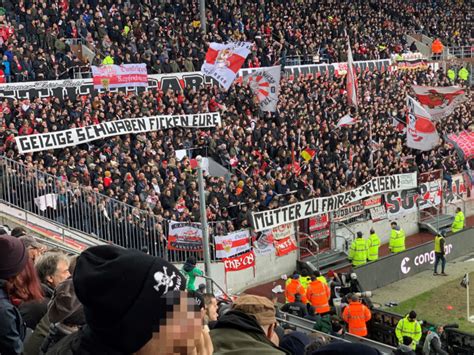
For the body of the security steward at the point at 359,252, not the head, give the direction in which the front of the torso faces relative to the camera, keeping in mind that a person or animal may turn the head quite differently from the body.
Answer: away from the camera

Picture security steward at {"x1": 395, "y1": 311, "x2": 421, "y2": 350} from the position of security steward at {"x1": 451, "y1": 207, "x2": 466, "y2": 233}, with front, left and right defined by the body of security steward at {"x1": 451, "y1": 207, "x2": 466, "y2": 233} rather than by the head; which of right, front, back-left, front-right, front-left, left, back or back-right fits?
back-left

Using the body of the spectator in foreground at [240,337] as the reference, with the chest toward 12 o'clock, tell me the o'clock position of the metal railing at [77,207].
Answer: The metal railing is roughly at 10 o'clock from the spectator in foreground.

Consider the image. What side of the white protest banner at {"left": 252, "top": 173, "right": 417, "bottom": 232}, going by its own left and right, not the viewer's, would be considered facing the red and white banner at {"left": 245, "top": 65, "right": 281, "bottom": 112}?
back

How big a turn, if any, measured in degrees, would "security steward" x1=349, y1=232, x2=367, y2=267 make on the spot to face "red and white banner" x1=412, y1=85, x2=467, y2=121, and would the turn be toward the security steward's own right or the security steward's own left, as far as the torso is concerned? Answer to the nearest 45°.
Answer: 0° — they already face it

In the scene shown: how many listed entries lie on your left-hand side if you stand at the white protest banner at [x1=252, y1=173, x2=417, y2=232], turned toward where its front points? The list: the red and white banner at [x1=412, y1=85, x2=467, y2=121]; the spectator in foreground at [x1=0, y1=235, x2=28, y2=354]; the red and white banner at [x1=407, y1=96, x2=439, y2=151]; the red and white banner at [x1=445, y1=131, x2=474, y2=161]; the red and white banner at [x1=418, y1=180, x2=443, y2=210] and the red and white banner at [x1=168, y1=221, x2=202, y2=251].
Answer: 4

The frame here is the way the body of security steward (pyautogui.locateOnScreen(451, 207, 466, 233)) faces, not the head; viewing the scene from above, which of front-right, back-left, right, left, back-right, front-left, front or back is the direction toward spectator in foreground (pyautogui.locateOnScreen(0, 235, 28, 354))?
back-left

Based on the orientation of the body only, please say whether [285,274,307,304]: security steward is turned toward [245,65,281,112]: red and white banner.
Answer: yes

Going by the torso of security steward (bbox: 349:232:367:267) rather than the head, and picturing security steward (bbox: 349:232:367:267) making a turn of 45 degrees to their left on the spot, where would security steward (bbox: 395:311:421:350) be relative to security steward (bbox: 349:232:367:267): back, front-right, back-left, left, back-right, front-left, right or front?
back-left

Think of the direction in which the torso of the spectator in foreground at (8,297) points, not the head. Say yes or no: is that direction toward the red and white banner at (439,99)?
yes

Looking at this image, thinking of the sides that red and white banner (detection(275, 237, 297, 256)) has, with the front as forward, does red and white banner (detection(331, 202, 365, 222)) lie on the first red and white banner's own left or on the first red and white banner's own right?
on the first red and white banner's own left

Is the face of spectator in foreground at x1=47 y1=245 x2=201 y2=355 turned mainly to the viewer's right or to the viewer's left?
to the viewer's right

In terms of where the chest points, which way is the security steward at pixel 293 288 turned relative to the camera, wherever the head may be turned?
away from the camera
